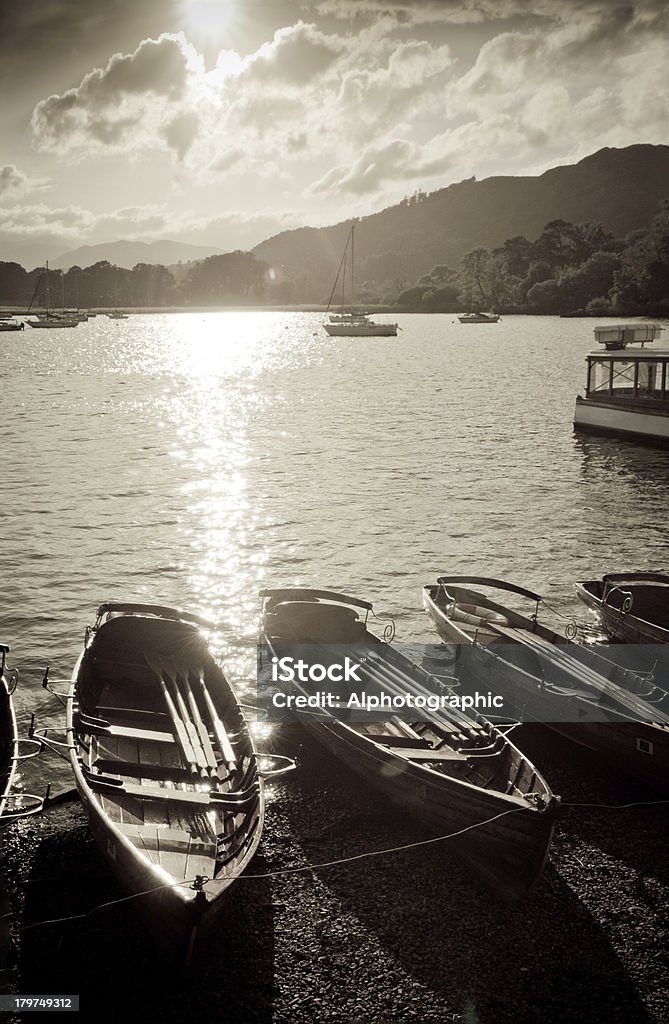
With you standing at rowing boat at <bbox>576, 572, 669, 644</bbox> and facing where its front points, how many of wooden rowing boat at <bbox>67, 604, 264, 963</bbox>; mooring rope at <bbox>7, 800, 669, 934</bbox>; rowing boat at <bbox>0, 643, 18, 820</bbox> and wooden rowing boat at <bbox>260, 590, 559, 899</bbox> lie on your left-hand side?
0

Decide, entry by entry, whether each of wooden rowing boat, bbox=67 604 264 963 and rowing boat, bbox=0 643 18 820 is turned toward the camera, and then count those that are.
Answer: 2

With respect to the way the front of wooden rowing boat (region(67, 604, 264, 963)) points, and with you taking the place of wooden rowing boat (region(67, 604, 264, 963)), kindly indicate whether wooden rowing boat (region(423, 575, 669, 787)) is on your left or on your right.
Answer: on your left

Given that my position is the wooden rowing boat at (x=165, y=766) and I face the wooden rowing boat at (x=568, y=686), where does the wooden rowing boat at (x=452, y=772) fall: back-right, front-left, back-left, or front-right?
front-right

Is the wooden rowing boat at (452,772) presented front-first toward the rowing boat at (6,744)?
no

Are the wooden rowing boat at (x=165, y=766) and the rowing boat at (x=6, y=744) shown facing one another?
no

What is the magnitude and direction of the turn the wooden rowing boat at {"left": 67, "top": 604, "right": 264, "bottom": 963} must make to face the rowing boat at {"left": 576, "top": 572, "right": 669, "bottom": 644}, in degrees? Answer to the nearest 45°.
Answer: approximately 135° to its left

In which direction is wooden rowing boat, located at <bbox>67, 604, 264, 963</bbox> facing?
toward the camera

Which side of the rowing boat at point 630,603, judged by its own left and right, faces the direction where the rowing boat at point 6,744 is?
right

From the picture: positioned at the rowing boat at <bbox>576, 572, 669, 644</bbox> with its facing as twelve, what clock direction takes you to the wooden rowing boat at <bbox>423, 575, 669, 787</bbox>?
The wooden rowing boat is roughly at 2 o'clock from the rowing boat.

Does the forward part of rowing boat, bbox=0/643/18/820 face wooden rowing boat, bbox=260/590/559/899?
no

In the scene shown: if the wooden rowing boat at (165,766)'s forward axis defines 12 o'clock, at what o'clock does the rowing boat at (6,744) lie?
The rowing boat is roughly at 4 o'clock from the wooden rowing boat.

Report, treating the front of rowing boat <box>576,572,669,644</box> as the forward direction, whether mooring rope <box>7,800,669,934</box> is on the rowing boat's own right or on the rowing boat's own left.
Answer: on the rowing boat's own right

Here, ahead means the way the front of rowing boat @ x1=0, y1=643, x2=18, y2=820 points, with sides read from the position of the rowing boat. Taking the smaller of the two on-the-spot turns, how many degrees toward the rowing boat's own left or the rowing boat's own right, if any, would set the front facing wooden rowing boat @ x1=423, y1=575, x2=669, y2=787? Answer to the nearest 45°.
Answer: approximately 90° to the rowing boat's own left

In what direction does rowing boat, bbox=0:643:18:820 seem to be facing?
toward the camera

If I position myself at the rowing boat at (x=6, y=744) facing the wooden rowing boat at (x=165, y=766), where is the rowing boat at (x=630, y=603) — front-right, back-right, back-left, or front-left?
front-left

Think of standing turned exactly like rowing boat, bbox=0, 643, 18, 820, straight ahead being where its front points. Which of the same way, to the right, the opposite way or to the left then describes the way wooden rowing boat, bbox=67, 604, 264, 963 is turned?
the same way

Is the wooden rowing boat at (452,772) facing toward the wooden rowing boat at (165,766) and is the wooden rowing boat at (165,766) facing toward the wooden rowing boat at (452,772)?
no

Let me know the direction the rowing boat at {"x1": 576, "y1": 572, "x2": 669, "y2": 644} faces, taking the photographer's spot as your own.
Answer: facing the viewer and to the right of the viewer

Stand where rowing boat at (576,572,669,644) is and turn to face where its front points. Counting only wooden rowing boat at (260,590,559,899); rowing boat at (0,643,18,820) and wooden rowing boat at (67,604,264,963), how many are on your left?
0
